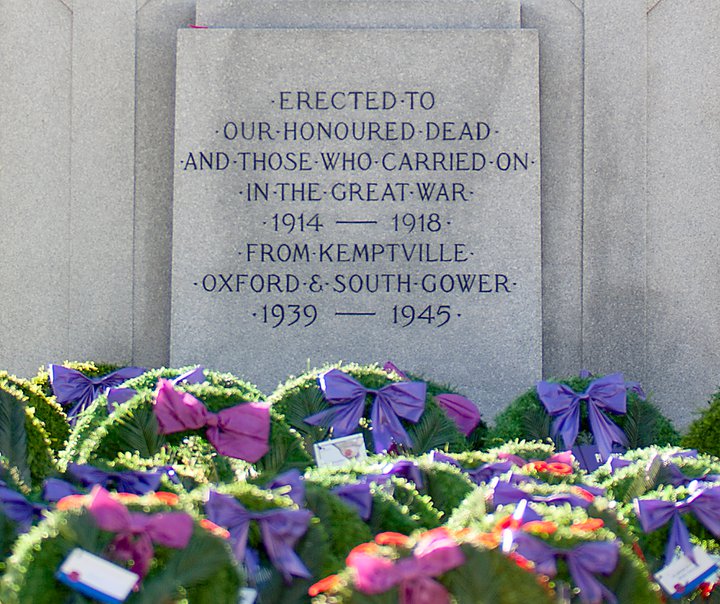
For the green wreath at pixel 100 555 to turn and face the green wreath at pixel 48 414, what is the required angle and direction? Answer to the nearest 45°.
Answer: approximately 180°

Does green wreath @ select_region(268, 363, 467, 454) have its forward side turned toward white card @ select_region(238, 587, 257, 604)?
yes

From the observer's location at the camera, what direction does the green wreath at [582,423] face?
facing the viewer

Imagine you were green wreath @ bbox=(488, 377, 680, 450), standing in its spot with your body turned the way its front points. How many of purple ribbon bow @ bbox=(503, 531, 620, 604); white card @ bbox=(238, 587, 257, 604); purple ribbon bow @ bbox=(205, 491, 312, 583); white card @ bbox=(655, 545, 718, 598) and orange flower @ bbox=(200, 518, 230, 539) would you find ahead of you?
5

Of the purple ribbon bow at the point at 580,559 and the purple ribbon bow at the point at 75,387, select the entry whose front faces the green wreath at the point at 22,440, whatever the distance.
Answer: the purple ribbon bow at the point at 75,387

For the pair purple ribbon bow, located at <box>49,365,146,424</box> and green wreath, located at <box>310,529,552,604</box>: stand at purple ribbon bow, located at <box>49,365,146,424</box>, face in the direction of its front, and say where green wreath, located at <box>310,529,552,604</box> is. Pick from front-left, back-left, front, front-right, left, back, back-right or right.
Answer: front

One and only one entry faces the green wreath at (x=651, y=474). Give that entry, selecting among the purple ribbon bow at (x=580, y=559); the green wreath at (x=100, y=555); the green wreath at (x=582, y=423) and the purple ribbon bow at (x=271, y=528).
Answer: the green wreath at (x=582, y=423)

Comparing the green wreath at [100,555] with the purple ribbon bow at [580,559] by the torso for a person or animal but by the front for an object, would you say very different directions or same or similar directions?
same or similar directions

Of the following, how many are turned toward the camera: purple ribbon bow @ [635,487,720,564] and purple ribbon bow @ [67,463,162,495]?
2

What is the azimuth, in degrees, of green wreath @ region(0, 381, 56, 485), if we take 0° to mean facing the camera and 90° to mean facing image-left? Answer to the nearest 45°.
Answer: approximately 0°

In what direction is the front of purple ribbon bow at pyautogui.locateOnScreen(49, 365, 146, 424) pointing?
toward the camera

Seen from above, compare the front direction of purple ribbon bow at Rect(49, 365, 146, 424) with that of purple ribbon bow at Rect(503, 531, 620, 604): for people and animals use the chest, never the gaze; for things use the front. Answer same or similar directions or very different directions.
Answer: same or similar directions

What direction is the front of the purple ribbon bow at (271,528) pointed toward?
toward the camera

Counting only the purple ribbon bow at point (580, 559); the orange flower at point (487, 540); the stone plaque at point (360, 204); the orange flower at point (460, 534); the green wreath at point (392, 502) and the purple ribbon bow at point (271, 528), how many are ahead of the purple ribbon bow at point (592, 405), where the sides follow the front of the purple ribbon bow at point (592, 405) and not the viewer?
5
